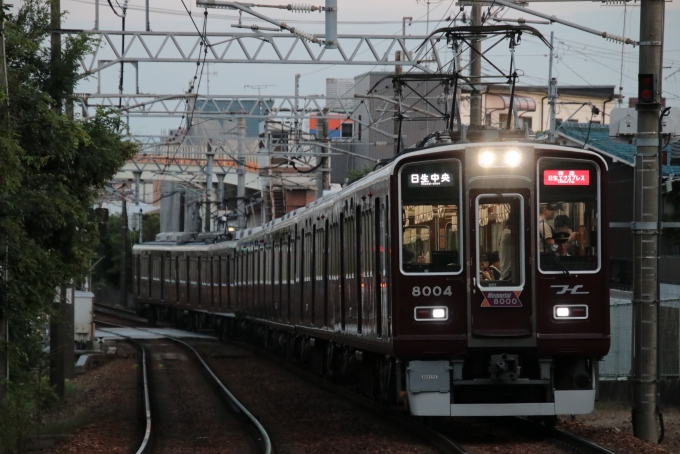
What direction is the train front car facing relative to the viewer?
toward the camera

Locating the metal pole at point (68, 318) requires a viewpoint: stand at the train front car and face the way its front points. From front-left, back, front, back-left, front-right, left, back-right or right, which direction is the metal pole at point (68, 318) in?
back-right

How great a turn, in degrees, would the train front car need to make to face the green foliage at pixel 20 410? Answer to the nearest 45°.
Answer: approximately 90° to its right

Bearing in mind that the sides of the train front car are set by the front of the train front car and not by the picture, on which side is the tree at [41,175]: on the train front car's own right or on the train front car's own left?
on the train front car's own right

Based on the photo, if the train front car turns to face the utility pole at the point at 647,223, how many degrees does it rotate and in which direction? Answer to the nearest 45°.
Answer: approximately 90° to its left

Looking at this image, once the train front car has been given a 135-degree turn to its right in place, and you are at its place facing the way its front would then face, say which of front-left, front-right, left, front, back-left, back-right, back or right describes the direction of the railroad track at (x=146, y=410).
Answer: front

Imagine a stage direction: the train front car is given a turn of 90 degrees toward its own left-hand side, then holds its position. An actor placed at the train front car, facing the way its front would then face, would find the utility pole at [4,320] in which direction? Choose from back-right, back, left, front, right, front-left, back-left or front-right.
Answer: back
